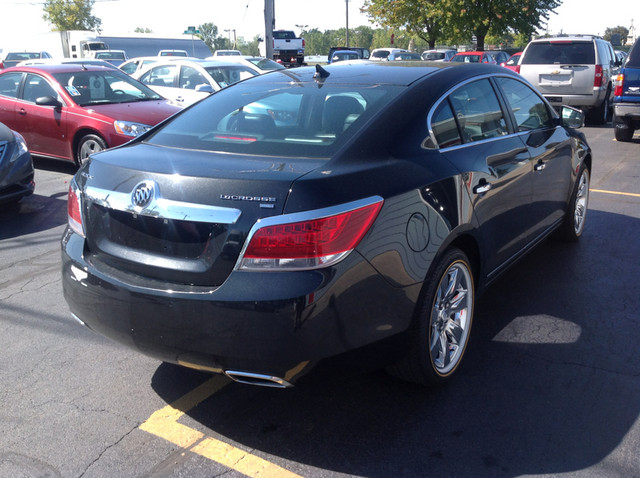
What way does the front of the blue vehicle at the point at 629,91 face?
away from the camera

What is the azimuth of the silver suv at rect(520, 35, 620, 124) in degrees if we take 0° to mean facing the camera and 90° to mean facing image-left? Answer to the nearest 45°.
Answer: approximately 180°

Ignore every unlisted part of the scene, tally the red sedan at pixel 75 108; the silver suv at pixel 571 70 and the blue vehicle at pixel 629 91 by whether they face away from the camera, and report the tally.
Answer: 2

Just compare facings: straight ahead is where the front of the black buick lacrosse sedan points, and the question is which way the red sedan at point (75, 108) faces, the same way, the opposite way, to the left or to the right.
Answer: to the right

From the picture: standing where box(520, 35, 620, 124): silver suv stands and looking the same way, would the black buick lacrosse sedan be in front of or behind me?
behind

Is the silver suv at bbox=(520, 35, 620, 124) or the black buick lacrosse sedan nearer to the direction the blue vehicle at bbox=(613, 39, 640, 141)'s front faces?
the silver suv

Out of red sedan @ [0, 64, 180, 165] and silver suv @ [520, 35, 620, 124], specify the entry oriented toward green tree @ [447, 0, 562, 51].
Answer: the silver suv

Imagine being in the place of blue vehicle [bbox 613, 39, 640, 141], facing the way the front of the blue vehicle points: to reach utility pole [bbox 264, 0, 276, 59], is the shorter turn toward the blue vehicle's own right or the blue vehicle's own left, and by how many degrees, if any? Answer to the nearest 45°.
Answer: approximately 45° to the blue vehicle's own left

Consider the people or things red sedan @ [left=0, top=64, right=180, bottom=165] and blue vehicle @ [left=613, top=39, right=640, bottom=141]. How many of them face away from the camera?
1

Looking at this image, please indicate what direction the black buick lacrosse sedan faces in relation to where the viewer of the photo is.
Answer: facing away from the viewer and to the right of the viewer

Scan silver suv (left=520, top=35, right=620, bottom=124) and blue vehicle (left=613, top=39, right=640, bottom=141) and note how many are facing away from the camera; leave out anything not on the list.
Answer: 2

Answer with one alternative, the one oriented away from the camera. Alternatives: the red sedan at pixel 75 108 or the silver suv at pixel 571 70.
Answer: the silver suv

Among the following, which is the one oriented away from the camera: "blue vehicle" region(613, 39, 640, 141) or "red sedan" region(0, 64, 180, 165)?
the blue vehicle
